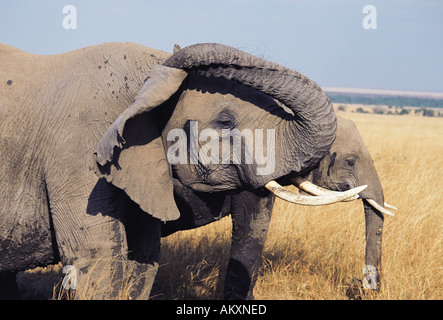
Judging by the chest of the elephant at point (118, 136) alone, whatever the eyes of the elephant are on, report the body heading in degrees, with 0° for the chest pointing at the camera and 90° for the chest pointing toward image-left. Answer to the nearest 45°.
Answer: approximately 270°
